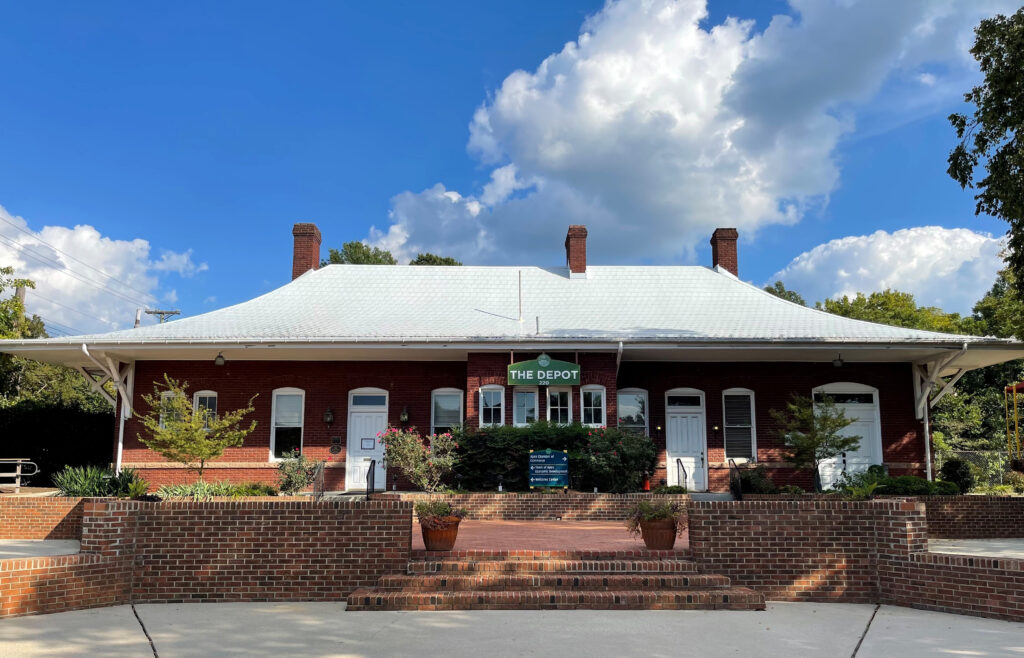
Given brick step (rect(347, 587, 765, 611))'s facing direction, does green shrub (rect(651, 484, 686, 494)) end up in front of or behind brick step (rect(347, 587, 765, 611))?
behind

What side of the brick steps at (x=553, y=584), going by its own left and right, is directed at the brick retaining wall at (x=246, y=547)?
right

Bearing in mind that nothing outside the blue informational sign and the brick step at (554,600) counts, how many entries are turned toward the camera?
2

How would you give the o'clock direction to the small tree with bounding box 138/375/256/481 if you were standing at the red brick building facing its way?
The small tree is roughly at 2 o'clock from the red brick building.

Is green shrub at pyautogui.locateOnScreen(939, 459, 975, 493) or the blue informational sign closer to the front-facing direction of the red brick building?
the blue informational sign

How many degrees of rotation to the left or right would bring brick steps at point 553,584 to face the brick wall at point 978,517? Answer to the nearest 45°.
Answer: approximately 135° to its left

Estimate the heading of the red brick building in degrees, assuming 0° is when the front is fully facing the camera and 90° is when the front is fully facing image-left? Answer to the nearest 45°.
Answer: approximately 0°
